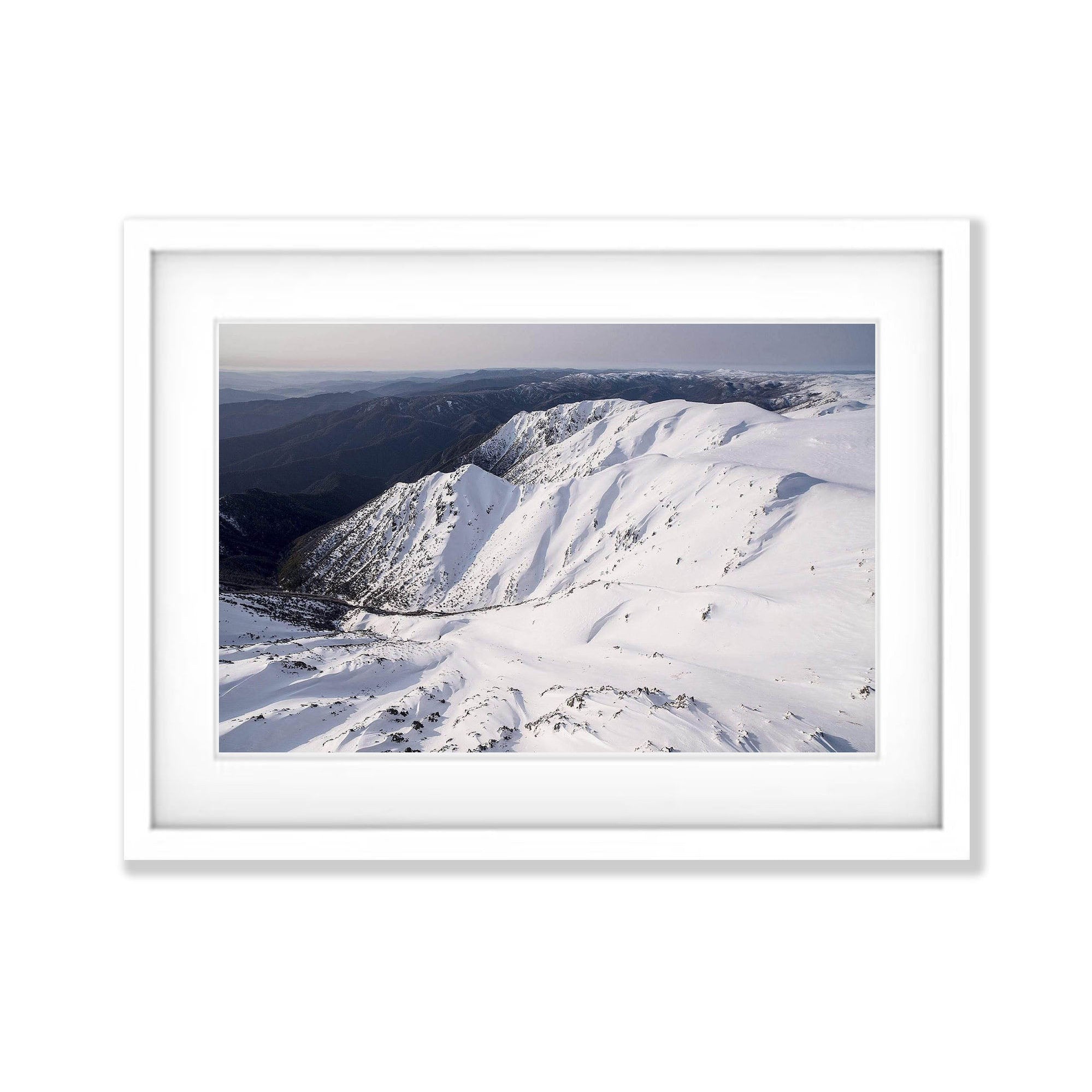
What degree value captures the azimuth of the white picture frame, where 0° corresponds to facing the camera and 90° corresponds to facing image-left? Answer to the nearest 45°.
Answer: approximately 0°
